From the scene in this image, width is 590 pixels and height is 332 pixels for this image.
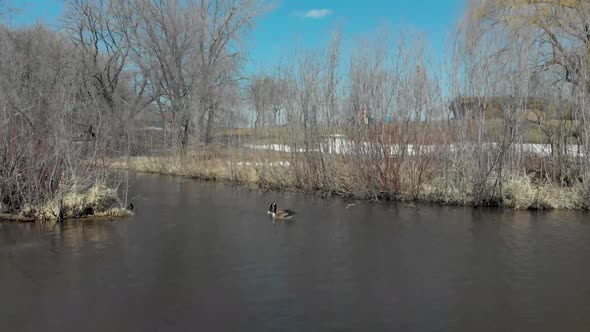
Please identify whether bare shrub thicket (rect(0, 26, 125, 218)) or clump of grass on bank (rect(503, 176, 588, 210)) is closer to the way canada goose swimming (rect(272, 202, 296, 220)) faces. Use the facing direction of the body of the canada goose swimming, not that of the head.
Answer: the bare shrub thicket

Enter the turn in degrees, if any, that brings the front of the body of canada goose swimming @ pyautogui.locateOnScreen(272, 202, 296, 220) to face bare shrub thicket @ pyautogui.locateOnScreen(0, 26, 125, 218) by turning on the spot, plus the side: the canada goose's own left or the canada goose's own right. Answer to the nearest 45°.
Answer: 0° — it already faces it

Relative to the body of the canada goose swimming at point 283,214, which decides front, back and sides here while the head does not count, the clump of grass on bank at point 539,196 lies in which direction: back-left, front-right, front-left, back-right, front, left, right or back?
back

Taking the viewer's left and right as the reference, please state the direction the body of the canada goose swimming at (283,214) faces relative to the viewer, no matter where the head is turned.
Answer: facing to the left of the viewer

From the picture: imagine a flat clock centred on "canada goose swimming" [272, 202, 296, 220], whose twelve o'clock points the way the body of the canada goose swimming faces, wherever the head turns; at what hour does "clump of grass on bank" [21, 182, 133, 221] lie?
The clump of grass on bank is roughly at 12 o'clock from the canada goose swimming.

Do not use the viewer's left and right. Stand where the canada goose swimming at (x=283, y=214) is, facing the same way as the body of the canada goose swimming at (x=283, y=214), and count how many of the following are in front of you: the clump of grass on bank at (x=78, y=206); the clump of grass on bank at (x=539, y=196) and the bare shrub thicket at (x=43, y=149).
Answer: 2
